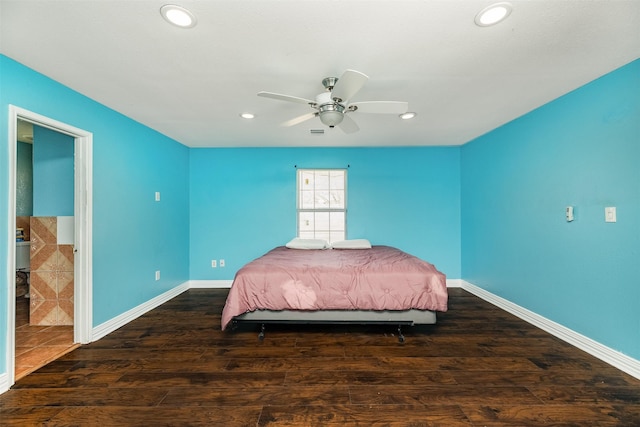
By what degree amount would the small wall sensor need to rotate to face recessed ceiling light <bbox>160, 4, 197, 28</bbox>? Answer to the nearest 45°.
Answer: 0° — it already faces it

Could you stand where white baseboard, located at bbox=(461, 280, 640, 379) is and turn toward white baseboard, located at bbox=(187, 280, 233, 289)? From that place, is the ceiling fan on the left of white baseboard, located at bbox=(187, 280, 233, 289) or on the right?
left

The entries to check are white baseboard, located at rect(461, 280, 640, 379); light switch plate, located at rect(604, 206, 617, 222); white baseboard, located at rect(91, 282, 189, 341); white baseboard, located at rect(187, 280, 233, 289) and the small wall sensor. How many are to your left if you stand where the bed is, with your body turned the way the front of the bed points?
3

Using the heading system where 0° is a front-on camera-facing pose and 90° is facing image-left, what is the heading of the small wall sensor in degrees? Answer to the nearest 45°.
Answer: approximately 45°

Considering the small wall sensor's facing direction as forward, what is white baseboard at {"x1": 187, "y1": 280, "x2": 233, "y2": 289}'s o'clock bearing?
The white baseboard is roughly at 1 o'clock from the small wall sensor.

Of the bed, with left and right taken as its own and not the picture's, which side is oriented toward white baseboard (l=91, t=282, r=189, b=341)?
right

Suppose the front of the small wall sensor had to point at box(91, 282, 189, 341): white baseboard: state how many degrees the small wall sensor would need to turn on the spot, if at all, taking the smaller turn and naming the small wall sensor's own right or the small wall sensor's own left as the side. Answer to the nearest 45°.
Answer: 0° — it already faces it

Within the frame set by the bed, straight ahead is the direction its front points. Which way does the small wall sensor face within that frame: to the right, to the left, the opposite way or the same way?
to the right

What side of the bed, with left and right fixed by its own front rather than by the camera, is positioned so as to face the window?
back

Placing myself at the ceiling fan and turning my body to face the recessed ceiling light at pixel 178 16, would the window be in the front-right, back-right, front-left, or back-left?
back-right

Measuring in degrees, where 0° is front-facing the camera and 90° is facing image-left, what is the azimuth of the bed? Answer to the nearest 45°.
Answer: approximately 0°
